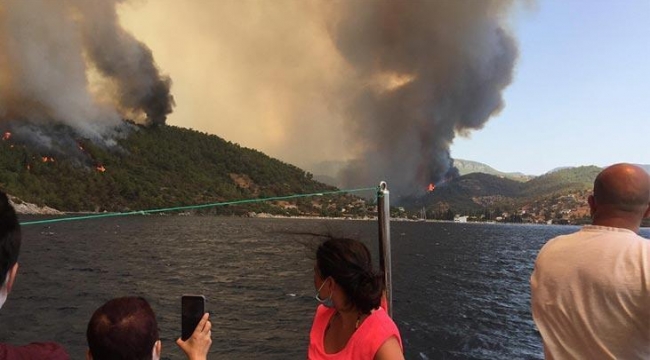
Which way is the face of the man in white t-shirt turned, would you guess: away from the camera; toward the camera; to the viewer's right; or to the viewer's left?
away from the camera

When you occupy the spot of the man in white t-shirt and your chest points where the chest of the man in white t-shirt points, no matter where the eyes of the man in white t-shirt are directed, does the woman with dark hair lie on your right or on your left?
on your left

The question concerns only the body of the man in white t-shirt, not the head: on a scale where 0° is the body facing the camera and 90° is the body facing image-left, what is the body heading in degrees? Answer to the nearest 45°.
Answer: approximately 180°
